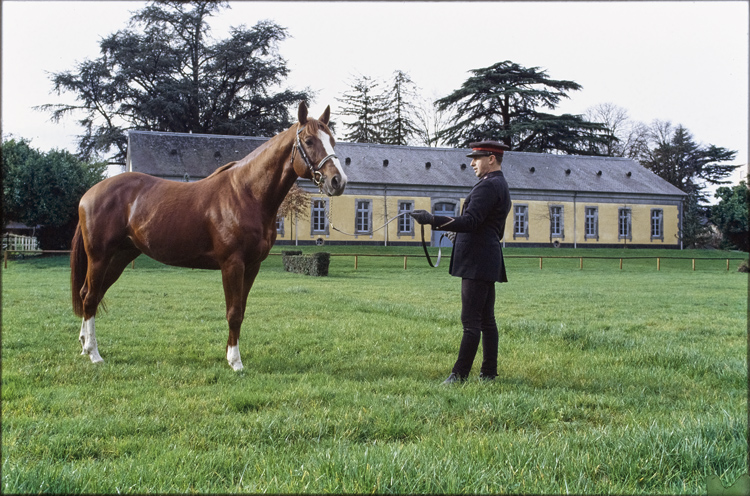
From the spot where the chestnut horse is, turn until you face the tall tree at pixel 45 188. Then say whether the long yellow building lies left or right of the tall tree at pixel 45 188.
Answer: right

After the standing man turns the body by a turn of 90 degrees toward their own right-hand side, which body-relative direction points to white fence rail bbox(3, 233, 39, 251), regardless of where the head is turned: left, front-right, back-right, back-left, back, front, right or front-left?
front-left

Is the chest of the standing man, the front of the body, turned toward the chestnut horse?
yes

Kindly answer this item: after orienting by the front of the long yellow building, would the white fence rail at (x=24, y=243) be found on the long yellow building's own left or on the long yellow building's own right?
on the long yellow building's own right

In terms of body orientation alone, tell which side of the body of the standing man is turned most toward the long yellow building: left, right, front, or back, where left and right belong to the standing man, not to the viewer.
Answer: right

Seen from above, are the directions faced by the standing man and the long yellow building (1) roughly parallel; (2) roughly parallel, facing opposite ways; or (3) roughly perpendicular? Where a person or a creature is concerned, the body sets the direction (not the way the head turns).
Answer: roughly perpendicular

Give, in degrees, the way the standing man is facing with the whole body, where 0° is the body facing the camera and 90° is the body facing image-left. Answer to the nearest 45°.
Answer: approximately 90°

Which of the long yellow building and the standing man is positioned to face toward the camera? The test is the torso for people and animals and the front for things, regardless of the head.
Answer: the long yellow building

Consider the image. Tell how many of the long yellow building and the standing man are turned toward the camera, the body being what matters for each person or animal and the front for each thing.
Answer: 1

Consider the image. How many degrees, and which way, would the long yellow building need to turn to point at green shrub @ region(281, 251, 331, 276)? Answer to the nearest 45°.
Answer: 0° — it already faces it

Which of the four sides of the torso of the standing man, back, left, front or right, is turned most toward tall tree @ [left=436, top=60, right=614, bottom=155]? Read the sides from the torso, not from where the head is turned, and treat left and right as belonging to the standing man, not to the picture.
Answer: right

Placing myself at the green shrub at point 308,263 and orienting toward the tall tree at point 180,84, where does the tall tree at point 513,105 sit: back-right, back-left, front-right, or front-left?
front-right

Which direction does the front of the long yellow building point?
toward the camera

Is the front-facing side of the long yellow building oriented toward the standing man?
yes

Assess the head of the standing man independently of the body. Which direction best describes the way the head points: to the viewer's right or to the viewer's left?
to the viewer's left
